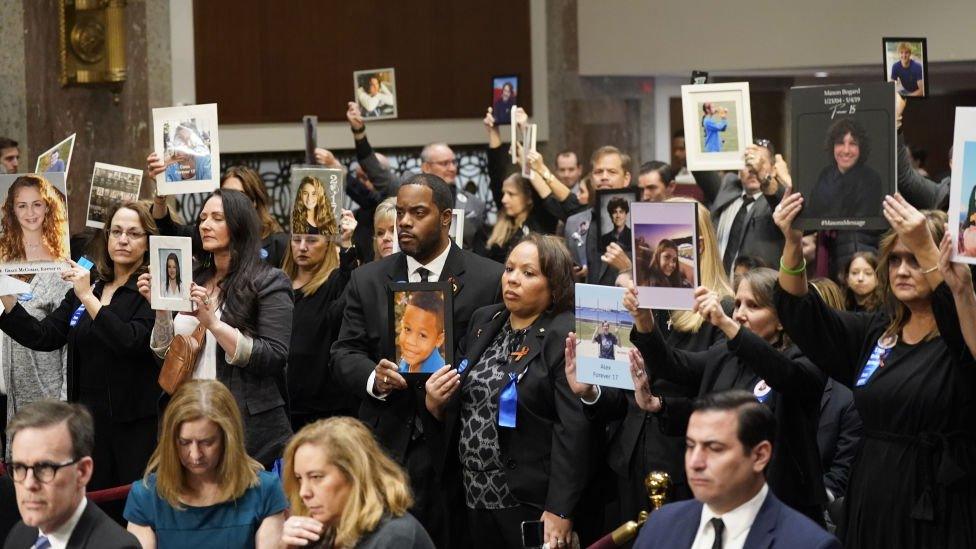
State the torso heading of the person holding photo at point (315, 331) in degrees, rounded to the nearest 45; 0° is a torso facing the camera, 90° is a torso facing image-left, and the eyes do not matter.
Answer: approximately 45°

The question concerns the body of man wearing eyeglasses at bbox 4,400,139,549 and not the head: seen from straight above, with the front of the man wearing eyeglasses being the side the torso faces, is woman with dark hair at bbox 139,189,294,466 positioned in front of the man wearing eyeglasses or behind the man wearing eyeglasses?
behind

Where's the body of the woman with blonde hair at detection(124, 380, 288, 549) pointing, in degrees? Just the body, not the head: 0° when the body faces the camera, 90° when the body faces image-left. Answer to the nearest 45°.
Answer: approximately 0°

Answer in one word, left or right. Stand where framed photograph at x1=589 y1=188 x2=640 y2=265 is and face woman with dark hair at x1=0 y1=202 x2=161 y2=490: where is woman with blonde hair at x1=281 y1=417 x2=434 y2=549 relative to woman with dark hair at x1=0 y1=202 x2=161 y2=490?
left

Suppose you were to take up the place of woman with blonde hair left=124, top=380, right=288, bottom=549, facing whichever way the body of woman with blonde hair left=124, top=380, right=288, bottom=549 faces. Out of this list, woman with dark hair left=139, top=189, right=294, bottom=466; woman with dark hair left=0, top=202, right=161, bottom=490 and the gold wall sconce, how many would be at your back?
3

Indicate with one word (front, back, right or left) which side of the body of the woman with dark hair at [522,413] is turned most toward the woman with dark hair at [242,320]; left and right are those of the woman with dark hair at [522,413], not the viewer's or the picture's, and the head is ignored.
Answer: right

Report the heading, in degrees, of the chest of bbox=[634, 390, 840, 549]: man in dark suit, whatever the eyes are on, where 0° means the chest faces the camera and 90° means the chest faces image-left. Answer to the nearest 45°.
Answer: approximately 45°
